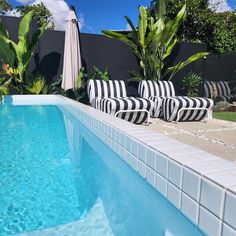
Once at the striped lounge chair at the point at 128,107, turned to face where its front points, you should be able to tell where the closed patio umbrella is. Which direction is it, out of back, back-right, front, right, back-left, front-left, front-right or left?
back

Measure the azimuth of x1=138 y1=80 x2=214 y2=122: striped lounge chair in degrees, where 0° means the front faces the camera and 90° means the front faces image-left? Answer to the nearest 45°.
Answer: approximately 315°

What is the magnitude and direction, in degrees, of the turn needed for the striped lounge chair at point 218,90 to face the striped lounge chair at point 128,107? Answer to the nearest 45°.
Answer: approximately 45° to its right

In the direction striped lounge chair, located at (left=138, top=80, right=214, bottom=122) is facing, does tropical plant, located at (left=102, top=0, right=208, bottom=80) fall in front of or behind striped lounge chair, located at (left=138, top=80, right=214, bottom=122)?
behind

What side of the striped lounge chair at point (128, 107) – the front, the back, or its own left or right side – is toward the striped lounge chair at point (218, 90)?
left

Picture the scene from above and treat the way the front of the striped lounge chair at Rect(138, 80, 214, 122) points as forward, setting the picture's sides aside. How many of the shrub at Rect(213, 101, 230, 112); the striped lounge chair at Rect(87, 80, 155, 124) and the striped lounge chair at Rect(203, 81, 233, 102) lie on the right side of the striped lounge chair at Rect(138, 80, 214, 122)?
1

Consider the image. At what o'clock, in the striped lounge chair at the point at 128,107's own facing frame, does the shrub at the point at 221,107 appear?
The shrub is roughly at 9 o'clock from the striped lounge chair.

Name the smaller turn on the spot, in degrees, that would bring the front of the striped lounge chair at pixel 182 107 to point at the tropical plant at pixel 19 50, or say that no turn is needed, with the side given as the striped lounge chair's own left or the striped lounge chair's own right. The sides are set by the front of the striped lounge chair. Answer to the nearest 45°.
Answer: approximately 135° to the striped lounge chair's own right

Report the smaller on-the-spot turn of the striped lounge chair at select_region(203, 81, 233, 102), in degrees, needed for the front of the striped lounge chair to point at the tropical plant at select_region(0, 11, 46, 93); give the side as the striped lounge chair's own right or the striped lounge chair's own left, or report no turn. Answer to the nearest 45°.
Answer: approximately 90° to the striped lounge chair's own right

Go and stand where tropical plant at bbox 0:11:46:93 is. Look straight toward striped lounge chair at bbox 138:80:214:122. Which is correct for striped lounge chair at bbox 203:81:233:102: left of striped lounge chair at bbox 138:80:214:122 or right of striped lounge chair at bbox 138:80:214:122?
left

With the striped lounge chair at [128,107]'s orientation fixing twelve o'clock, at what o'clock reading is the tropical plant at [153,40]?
The tropical plant is roughly at 8 o'clock from the striped lounge chair.
